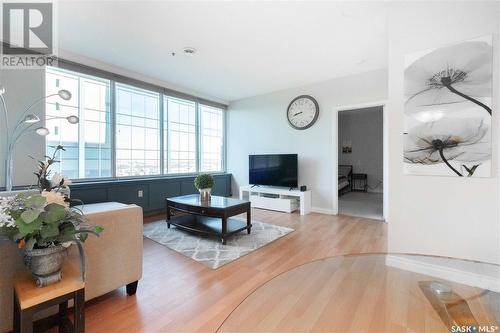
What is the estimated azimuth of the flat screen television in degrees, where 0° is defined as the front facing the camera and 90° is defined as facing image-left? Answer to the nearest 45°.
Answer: approximately 45°

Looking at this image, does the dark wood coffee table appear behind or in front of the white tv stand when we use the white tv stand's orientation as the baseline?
in front

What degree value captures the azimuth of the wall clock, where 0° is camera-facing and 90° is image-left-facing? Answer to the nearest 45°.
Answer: approximately 45°

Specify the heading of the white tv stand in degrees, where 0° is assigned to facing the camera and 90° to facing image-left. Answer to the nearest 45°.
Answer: approximately 45°

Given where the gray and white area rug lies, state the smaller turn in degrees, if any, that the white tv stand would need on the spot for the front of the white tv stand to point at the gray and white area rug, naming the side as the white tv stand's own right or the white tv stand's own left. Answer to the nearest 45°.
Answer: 0° — it already faces it

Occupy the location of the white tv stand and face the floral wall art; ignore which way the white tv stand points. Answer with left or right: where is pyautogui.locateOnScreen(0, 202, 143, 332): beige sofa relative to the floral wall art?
right
